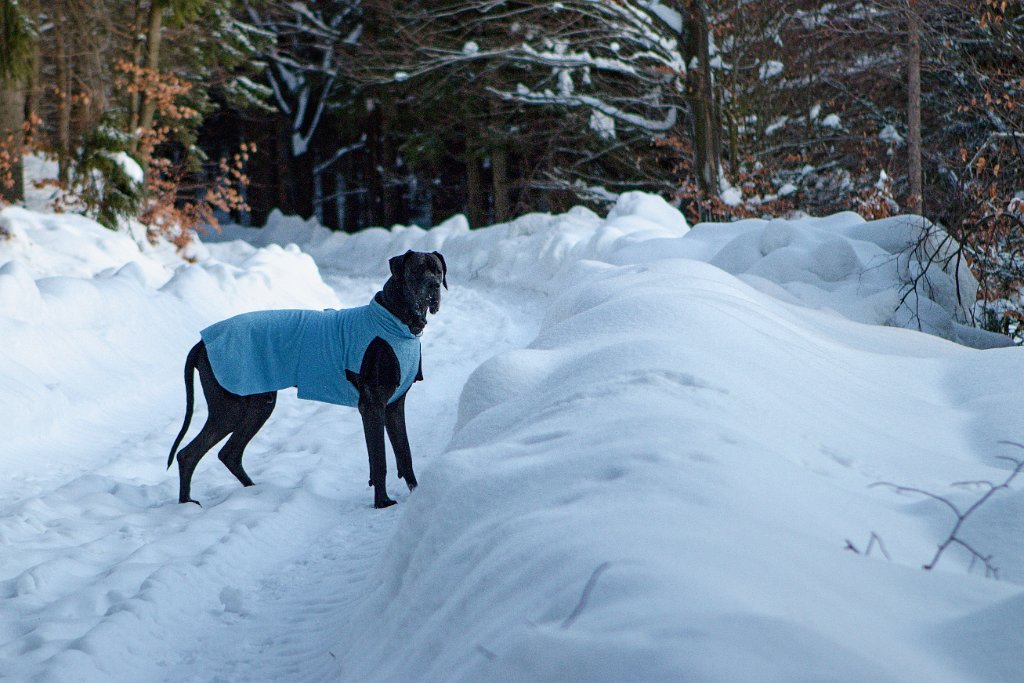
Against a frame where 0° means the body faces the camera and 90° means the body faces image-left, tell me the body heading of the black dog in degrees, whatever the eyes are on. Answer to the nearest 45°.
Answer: approximately 270°

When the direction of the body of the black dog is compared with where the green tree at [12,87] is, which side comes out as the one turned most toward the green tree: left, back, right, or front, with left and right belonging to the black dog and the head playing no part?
left
